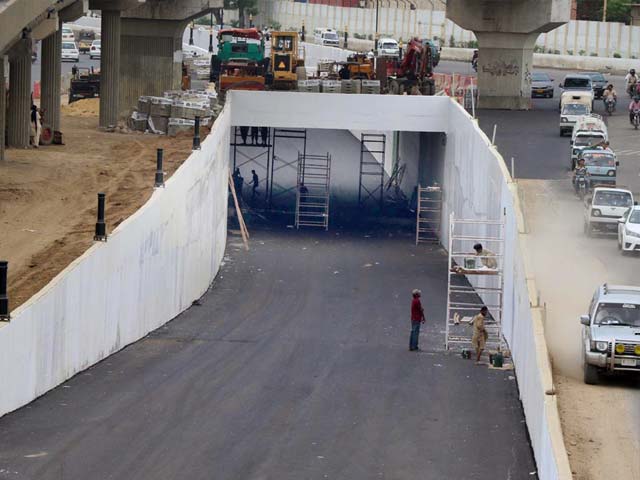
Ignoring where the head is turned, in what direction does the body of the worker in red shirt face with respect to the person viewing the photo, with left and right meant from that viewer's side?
facing to the right of the viewer

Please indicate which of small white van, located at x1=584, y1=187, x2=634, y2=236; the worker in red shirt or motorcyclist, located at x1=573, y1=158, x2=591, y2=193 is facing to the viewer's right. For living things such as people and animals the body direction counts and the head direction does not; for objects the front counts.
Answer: the worker in red shirt

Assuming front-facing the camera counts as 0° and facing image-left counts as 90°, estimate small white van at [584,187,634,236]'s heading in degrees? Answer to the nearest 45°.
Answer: approximately 0°

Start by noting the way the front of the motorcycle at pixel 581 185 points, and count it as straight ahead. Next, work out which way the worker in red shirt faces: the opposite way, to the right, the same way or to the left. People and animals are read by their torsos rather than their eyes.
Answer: to the left

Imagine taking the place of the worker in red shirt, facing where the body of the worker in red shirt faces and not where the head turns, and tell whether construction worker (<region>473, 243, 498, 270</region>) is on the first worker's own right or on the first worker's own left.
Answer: on the first worker's own left

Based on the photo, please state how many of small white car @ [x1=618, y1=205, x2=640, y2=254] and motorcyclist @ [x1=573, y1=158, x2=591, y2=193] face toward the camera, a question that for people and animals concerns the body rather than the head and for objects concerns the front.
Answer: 2

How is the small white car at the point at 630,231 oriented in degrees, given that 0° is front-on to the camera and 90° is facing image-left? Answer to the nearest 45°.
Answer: approximately 0°
